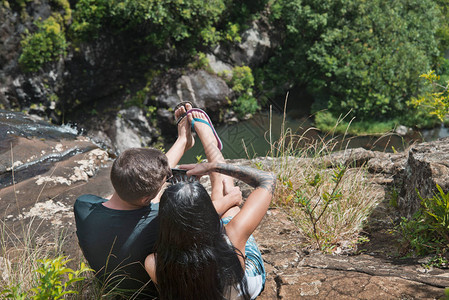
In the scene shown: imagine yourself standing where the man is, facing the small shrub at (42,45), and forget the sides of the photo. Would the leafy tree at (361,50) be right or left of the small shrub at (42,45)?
right

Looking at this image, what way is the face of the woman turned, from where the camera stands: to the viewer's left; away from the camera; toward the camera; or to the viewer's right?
away from the camera

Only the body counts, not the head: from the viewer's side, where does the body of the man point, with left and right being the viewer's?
facing away from the viewer and to the right of the viewer

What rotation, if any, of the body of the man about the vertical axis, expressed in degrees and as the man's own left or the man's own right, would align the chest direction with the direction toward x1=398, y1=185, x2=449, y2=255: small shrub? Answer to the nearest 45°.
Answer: approximately 45° to the man's own right

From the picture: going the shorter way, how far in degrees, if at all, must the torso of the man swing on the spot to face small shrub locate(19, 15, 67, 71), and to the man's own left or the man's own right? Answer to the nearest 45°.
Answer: approximately 45° to the man's own left

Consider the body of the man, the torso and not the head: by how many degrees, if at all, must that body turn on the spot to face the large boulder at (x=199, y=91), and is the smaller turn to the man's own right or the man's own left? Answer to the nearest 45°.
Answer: approximately 45° to the man's own left

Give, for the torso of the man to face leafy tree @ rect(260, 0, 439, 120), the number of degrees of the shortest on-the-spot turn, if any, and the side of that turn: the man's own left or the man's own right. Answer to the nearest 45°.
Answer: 0° — they already face it

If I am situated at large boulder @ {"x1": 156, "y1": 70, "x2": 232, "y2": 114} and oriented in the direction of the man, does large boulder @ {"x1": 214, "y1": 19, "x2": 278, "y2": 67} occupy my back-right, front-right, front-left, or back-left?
back-left
